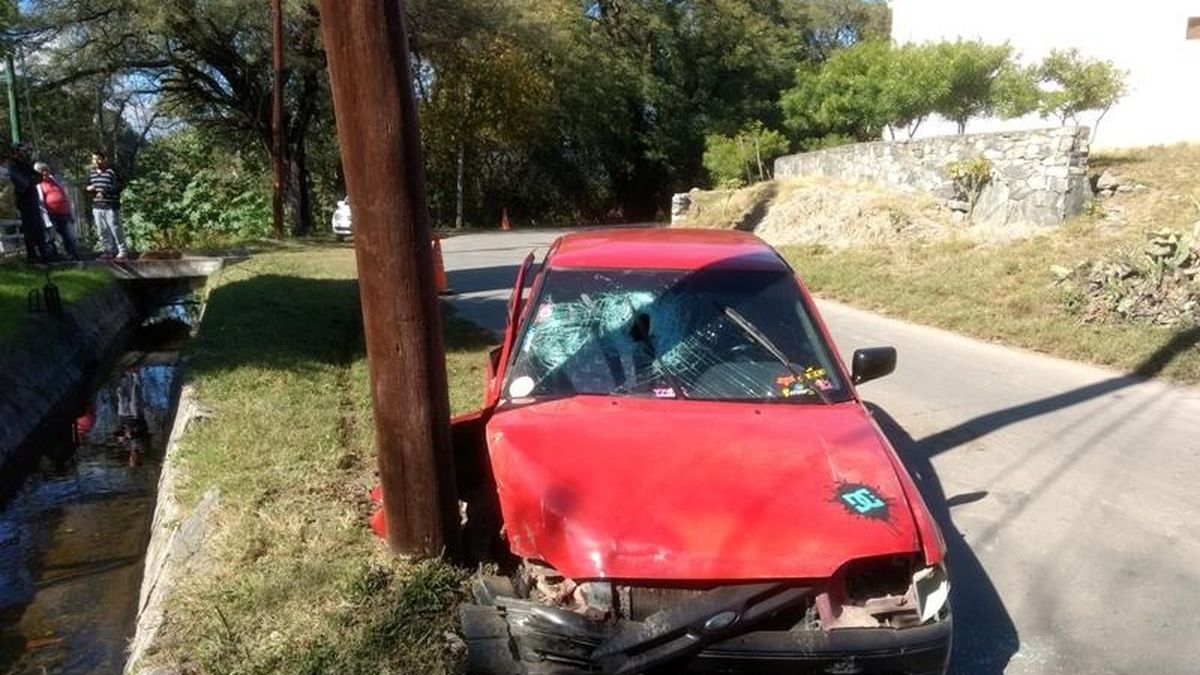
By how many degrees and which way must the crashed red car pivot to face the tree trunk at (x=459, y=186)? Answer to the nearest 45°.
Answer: approximately 180°

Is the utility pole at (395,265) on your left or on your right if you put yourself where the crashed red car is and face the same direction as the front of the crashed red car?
on your right

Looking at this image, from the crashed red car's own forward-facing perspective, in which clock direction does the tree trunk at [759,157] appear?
The tree trunk is roughly at 6 o'clock from the crashed red car.

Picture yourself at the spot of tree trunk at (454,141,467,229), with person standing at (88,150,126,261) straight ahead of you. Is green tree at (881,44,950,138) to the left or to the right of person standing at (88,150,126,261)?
left

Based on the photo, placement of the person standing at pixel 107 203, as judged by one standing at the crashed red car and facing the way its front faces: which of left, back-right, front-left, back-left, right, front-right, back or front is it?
back-right

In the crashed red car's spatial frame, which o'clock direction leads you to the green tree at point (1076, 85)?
The green tree is roughly at 7 o'clock from the crashed red car.

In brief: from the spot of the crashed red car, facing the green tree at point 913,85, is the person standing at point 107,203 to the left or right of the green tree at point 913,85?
left

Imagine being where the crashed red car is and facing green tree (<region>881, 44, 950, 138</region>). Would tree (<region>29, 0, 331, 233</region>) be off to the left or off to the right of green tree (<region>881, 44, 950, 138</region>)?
left

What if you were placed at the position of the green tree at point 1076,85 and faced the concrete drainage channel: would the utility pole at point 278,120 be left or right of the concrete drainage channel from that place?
right

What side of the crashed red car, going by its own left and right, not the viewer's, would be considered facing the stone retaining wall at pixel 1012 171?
back

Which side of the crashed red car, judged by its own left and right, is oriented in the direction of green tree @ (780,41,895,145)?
back

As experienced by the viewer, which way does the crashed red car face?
facing the viewer

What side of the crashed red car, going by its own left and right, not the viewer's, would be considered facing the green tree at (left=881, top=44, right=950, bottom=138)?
back

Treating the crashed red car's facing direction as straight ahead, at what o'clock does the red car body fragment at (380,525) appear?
The red car body fragment is roughly at 2 o'clock from the crashed red car.
